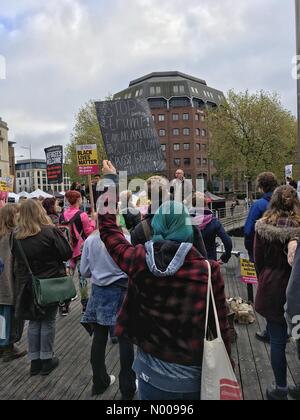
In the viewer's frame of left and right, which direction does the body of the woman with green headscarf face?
facing away from the viewer

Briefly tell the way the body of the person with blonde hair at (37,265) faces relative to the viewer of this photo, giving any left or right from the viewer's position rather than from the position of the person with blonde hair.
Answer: facing away from the viewer and to the right of the viewer

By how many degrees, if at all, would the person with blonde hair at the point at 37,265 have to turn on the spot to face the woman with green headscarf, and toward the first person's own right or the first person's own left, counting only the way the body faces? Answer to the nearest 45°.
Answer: approximately 135° to the first person's own right

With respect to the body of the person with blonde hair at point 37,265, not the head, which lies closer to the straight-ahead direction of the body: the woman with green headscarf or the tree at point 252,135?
the tree

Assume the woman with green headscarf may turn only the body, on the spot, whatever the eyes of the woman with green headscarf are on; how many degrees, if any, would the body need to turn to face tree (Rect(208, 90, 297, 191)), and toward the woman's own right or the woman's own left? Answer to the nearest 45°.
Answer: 0° — they already face it

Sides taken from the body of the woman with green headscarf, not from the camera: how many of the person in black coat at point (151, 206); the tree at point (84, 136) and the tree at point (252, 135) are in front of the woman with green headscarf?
3

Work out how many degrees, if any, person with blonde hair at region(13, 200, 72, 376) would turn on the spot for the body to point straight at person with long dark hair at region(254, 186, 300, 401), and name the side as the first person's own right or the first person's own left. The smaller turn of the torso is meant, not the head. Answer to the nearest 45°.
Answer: approximately 90° to the first person's own right

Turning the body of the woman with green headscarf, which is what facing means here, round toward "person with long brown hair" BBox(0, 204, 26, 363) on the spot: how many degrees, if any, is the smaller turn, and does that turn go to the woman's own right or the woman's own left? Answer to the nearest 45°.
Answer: approximately 45° to the woman's own left

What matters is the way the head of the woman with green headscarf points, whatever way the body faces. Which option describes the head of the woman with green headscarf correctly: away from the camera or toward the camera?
away from the camera

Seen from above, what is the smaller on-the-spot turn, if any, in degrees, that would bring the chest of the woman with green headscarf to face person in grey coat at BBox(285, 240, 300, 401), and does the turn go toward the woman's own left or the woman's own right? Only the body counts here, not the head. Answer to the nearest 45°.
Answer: approximately 45° to the woman's own right

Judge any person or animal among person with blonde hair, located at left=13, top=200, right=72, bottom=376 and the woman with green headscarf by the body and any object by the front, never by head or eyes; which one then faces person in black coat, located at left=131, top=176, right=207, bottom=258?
the woman with green headscarf
